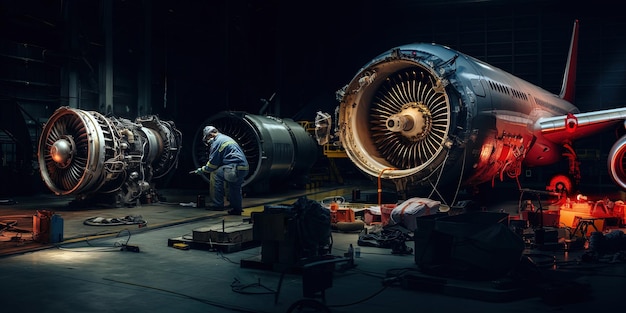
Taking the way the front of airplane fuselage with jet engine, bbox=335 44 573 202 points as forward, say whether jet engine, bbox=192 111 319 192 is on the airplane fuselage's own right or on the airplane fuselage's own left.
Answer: on the airplane fuselage's own right

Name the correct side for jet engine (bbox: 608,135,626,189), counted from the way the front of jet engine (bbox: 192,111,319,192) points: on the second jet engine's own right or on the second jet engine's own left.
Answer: on the second jet engine's own left

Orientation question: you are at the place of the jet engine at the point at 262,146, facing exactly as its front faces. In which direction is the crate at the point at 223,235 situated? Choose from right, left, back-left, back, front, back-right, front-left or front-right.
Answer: front-left

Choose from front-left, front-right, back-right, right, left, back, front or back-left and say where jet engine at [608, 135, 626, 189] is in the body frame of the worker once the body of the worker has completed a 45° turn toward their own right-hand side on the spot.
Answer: back-right

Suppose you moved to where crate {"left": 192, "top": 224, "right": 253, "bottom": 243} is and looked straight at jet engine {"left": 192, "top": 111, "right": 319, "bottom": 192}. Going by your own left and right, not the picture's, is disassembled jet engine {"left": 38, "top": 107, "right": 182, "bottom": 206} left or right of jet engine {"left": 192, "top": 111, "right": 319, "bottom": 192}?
left

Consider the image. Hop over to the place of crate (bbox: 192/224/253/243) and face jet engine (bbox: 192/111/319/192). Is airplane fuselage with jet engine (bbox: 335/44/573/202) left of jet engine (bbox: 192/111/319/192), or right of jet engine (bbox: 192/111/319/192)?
right

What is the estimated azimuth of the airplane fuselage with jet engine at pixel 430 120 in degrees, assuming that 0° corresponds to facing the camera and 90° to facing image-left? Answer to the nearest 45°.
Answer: approximately 45°

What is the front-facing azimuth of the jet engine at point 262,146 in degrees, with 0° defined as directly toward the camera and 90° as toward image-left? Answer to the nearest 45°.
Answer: approximately 45°

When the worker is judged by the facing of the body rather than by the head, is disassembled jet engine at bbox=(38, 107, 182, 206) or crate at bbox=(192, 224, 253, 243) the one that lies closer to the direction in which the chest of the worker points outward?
the disassembled jet engine

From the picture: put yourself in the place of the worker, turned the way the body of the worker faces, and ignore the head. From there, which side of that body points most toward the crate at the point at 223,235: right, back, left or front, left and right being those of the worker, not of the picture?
left

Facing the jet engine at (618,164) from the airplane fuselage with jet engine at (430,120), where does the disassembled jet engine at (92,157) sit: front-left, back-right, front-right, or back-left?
back-left

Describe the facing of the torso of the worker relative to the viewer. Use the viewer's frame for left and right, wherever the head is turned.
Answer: facing to the left of the viewer
